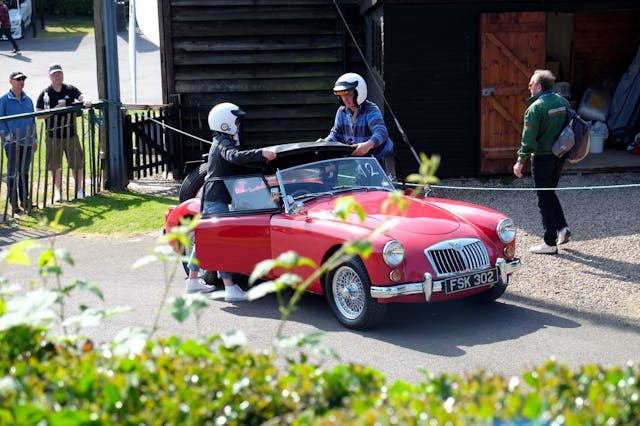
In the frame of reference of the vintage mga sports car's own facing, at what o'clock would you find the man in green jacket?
The man in green jacket is roughly at 9 o'clock from the vintage mga sports car.

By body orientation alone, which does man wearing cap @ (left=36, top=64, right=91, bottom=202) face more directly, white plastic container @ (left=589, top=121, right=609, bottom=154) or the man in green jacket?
the man in green jacket

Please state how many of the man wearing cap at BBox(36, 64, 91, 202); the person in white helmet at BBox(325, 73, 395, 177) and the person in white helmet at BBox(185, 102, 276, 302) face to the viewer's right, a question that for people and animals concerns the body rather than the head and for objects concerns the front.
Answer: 1

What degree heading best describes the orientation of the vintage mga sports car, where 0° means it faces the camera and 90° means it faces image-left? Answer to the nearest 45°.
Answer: approximately 315°

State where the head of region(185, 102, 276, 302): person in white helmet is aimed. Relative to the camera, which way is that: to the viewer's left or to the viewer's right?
to the viewer's right

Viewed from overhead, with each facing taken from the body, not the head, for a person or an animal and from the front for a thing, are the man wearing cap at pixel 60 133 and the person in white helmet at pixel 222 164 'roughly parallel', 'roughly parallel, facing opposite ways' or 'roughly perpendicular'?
roughly perpendicular

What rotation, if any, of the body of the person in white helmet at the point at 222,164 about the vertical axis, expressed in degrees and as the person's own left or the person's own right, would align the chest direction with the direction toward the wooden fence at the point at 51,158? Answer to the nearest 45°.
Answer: approximately 135° to the person's own left

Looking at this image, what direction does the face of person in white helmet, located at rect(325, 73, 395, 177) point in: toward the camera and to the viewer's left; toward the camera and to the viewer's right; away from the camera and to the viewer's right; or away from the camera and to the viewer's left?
toward the camera and to the viewer's left

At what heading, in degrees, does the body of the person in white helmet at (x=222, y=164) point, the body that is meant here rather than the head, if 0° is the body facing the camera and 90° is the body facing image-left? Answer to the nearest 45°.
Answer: approximately 270°

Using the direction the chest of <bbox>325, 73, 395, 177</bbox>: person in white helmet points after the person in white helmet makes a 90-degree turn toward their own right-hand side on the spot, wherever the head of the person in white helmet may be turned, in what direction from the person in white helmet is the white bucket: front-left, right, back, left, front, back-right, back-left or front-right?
right

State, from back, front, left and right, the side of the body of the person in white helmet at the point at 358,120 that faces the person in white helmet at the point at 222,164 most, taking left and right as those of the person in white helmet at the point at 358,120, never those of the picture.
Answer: front

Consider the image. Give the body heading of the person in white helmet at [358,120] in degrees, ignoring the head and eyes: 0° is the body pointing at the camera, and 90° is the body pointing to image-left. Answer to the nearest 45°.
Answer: approximately 45°

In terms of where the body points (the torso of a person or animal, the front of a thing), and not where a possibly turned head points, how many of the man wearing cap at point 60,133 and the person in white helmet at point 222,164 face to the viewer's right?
1

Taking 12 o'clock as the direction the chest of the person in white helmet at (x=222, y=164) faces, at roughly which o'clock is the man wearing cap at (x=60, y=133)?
The man wearing cap is roughly at 8 o'clock from the person in white helmet.

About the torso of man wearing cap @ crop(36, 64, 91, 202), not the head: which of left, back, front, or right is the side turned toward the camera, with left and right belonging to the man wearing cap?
front

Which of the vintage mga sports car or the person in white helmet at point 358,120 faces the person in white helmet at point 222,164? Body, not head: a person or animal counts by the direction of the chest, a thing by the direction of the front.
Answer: the person in white helmet at point 358,120
